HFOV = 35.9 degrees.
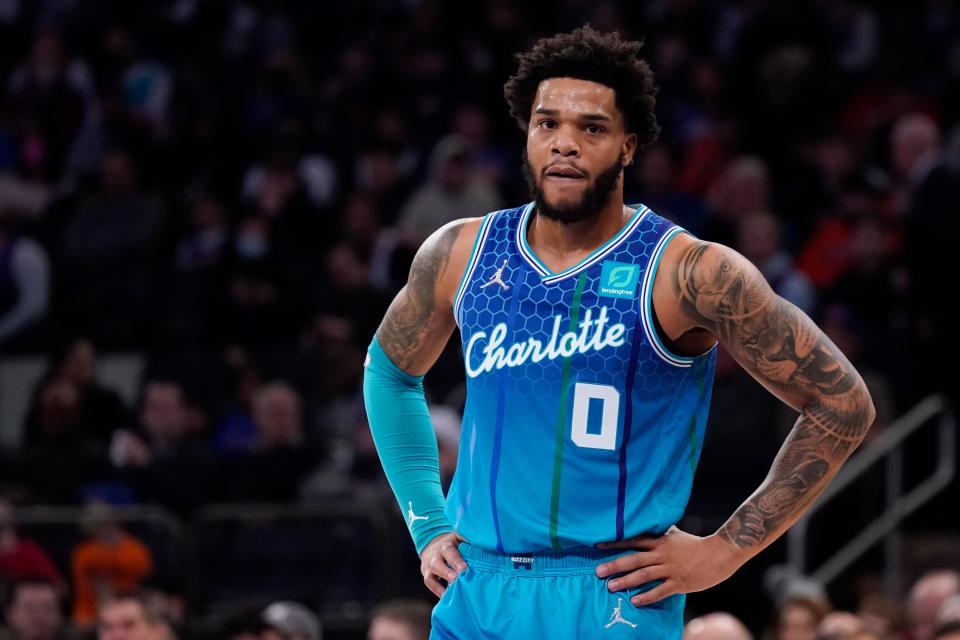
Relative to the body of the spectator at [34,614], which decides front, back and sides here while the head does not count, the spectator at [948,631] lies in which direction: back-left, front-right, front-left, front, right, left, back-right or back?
front-left

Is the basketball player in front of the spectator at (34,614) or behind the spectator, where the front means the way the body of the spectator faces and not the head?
in front

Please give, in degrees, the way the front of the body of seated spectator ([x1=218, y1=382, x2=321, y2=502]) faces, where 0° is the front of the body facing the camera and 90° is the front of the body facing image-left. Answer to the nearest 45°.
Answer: approximately 0°

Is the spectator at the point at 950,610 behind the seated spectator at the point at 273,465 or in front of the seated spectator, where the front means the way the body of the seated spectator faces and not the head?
in front

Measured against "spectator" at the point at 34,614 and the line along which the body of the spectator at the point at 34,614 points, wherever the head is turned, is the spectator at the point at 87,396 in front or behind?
behind

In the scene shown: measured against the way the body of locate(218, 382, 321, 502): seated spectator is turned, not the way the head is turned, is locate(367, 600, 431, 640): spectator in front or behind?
in front

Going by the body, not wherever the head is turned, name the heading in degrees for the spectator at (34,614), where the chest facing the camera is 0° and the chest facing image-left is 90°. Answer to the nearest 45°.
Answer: approximately 0°

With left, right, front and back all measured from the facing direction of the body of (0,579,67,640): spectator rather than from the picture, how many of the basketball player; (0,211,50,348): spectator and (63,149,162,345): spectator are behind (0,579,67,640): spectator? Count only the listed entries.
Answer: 2

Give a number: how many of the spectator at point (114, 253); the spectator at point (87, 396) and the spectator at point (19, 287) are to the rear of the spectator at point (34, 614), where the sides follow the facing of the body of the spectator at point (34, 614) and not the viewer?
3

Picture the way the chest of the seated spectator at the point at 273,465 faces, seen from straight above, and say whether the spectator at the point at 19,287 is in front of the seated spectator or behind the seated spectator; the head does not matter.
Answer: behind

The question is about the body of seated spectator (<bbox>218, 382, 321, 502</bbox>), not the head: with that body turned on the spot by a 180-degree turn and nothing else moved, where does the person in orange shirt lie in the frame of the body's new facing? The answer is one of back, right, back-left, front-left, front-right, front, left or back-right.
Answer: back-left
